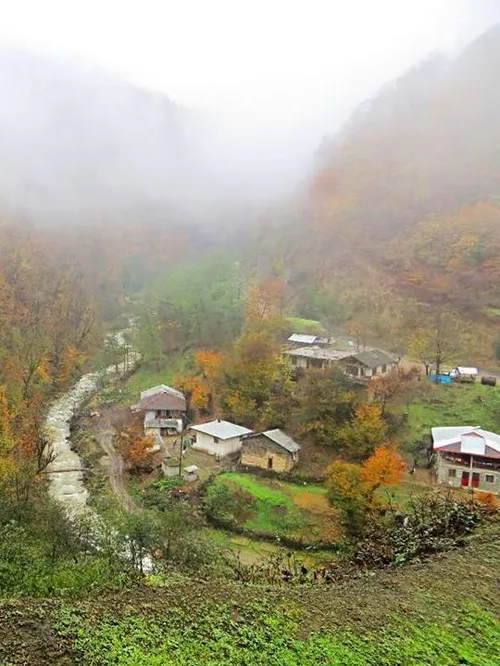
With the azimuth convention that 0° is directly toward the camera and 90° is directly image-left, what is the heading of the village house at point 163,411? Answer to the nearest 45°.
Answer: approximately 0°

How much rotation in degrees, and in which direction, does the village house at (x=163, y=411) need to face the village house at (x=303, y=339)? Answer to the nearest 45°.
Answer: approximately 135° to its left

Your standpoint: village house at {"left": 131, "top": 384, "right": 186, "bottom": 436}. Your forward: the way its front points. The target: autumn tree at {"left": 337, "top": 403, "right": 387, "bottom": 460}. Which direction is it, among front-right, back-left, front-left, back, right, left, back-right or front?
front-left

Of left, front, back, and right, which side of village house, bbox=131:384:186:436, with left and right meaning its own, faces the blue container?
left

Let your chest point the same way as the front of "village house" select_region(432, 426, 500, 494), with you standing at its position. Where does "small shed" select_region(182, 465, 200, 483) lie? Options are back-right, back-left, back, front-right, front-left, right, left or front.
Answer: right

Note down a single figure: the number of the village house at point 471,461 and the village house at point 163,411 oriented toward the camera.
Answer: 2

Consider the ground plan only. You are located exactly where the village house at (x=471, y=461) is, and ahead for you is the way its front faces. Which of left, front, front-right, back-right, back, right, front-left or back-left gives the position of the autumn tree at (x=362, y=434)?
right

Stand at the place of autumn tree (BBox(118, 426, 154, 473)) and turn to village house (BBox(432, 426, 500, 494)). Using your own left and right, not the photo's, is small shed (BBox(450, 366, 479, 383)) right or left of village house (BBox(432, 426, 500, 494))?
left

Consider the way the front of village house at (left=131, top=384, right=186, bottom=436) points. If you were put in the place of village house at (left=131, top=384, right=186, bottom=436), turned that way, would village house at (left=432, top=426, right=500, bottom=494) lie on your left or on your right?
on your left

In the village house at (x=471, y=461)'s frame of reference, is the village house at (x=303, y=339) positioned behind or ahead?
behind

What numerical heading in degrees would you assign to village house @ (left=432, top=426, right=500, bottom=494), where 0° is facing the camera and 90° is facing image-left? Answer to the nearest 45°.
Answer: approximately 0°

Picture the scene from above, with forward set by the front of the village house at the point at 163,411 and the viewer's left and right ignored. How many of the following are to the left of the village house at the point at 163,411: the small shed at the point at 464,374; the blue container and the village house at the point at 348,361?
3

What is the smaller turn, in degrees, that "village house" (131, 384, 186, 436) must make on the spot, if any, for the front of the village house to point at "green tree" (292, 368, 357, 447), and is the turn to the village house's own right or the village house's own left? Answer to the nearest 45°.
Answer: approximately 45° to the village house's own left

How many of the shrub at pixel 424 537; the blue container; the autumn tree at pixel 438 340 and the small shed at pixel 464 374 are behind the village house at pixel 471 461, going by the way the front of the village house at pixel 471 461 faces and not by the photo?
3

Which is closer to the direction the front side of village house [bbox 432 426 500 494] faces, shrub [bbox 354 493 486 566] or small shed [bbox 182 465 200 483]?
the shrub

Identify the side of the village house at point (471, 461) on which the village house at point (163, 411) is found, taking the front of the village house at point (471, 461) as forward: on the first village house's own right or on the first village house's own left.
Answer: on the first village house's own right
